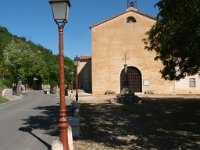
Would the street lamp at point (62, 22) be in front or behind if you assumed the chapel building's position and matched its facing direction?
in front

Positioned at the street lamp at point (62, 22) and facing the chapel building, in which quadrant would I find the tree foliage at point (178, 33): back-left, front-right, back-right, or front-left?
front-right

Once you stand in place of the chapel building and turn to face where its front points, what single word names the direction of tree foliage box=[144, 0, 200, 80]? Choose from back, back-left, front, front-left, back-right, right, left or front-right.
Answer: front

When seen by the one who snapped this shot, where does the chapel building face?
facing the viewer
